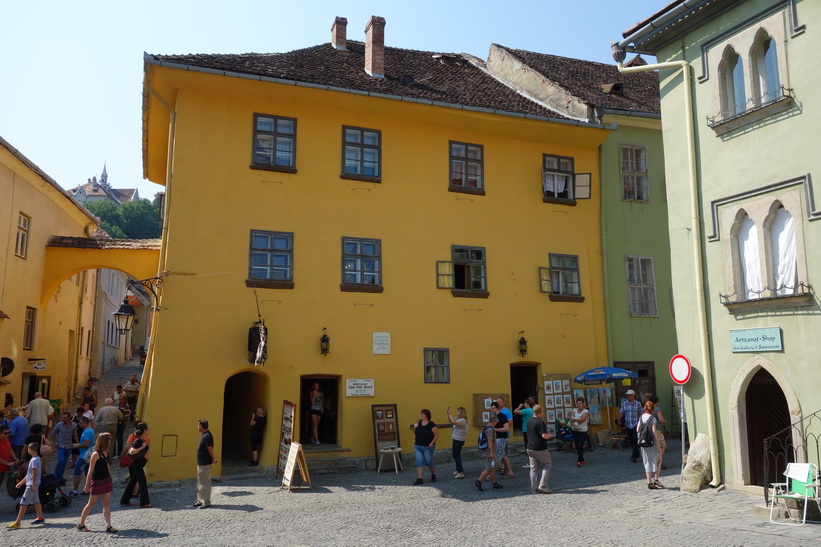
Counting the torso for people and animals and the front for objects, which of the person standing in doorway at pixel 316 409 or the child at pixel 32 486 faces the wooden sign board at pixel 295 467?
the person standing in doorway

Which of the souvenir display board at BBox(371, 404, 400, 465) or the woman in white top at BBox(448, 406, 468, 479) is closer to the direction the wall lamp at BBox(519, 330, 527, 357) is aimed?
the woman in white top

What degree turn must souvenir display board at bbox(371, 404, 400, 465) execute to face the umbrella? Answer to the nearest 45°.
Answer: approximately 90° to its left

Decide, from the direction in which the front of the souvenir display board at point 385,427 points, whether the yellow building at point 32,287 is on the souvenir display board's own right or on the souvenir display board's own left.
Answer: on the souvenir display board's own right

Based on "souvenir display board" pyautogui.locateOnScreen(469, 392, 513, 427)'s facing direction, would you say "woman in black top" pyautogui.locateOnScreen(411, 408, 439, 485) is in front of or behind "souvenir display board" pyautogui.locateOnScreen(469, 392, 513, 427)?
in front

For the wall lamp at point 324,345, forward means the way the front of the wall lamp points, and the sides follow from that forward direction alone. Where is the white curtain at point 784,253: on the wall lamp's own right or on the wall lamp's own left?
on the wall lamp's own left

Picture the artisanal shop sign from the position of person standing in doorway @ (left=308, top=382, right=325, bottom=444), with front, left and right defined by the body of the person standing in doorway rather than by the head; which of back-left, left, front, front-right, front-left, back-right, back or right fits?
front-left
